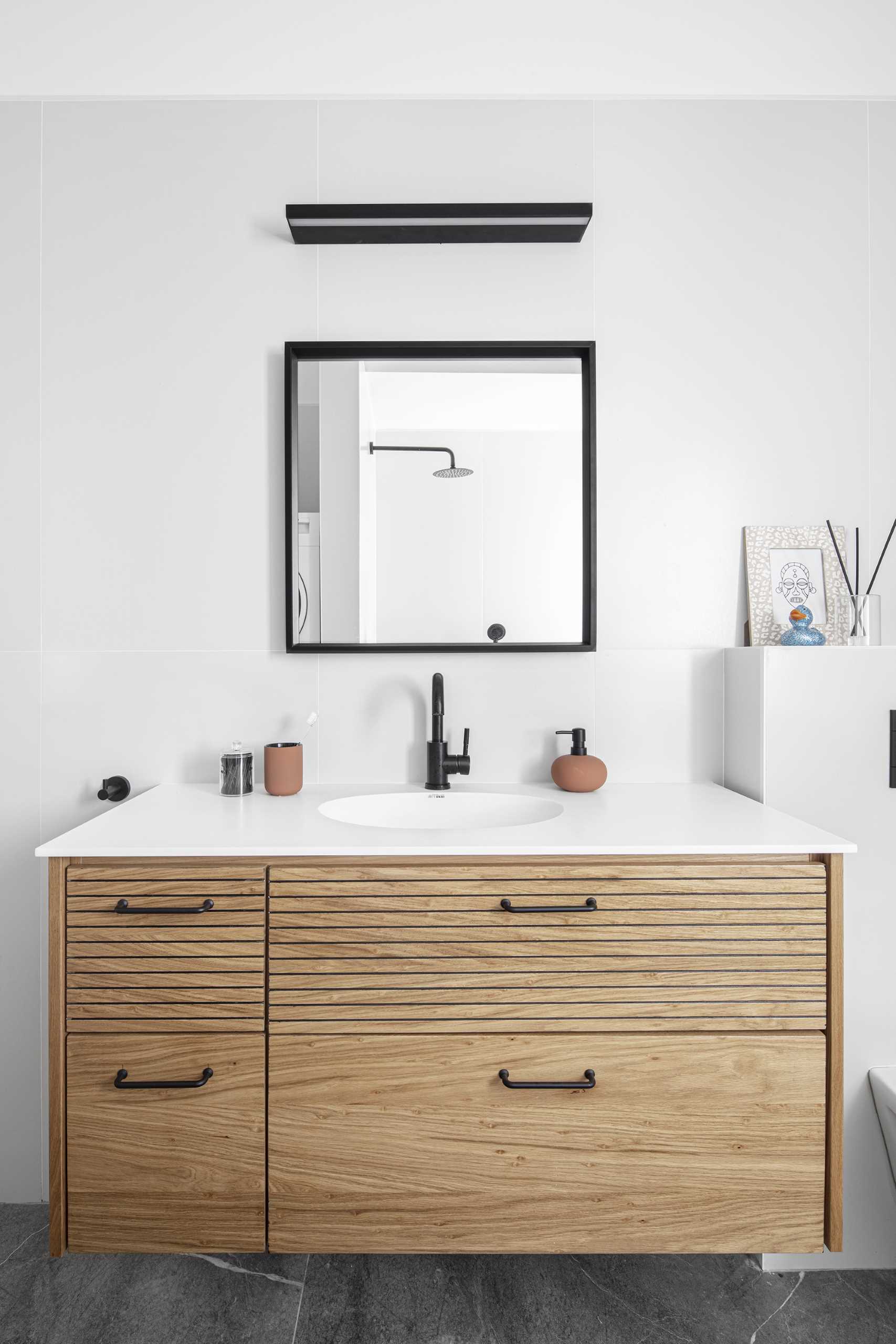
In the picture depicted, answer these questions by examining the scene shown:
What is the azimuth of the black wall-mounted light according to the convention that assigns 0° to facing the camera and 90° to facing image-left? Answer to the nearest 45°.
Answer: approximately 0°

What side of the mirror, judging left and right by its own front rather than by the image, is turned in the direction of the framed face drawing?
left

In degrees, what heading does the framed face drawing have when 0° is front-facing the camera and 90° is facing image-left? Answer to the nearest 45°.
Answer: approximately 0°
